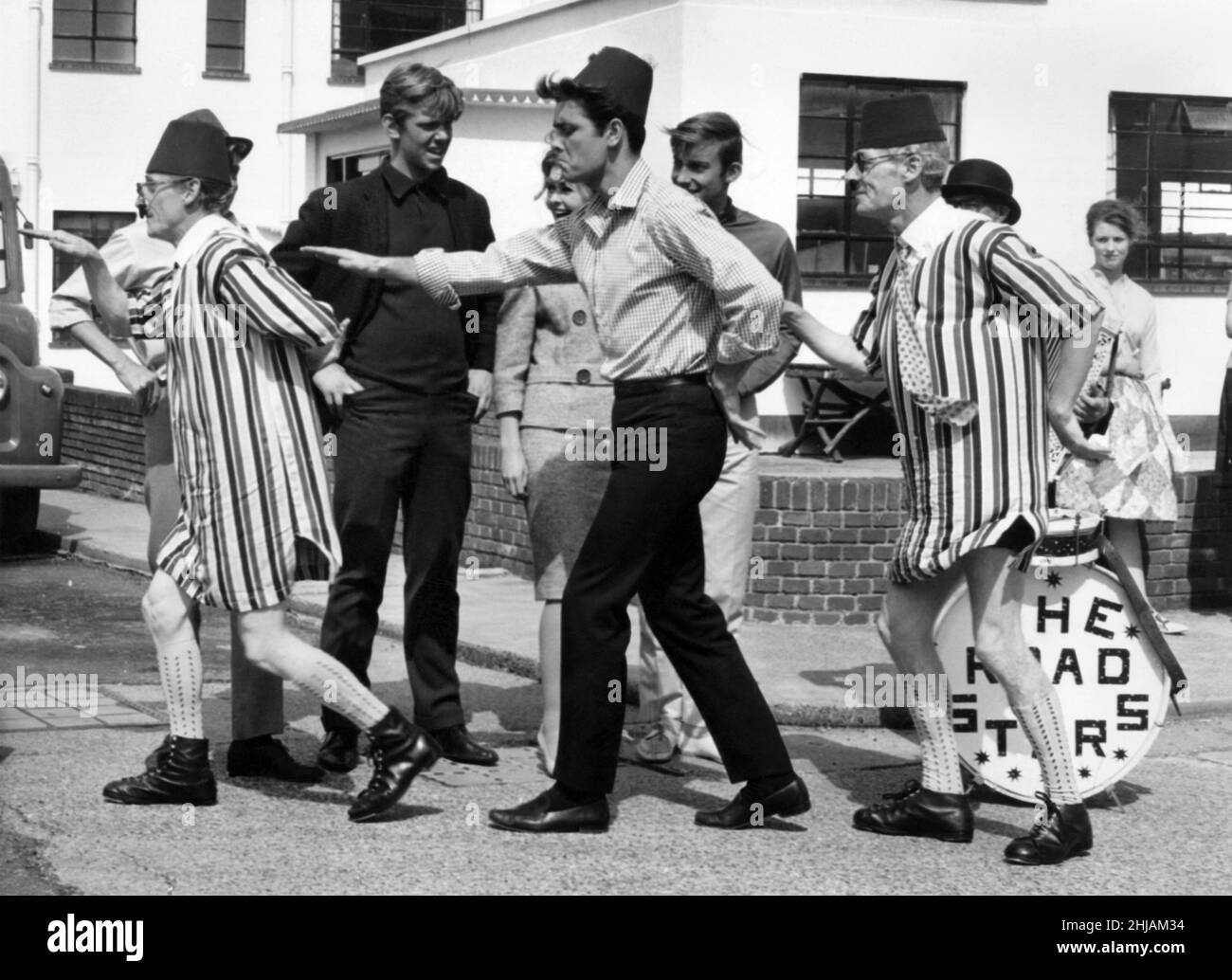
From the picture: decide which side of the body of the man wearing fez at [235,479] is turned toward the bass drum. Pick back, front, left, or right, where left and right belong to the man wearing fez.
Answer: back

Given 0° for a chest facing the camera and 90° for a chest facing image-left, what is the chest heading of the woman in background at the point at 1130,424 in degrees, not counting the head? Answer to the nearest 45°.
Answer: approximately 0°

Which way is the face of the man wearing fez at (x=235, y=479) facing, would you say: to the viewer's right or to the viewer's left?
to the viewer's left

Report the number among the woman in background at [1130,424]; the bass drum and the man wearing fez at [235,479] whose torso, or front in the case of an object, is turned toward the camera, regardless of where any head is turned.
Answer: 2

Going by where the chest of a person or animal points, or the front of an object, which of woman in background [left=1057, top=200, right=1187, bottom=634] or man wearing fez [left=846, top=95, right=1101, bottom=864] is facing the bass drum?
the woman in background

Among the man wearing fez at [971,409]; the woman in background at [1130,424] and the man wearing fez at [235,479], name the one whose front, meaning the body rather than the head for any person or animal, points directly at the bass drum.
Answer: the woman in background

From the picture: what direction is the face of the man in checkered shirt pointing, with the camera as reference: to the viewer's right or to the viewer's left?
to the viewer's left

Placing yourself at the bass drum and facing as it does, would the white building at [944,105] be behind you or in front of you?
behind
